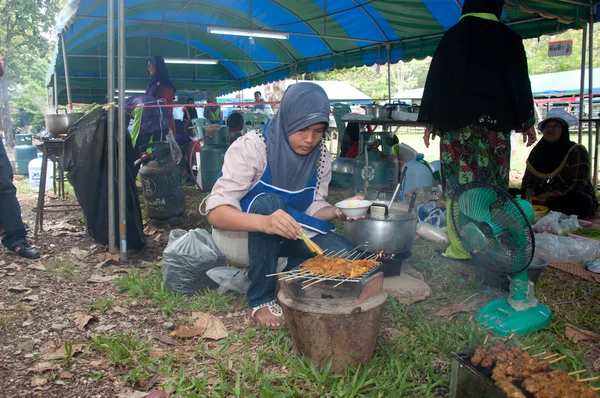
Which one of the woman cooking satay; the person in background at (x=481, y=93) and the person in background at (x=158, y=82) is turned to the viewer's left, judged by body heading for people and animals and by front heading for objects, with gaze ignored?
the person in background at (x=158, y=82)

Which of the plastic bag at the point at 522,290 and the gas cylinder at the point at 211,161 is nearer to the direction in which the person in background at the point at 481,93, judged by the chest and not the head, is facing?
the gas cylinder

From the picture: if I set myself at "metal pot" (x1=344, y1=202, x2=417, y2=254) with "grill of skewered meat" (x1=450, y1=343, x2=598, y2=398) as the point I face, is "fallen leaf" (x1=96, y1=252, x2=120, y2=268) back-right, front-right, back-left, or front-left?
back-right

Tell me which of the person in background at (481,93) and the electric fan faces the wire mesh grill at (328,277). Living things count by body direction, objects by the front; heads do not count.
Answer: the electric fan

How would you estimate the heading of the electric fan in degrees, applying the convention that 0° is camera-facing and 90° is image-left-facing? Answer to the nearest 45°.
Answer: approximately 45°

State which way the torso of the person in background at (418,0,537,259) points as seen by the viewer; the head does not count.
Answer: away from the camera

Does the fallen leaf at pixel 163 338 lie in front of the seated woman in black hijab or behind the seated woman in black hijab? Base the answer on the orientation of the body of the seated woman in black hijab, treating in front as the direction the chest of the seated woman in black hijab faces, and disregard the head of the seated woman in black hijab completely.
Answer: in front

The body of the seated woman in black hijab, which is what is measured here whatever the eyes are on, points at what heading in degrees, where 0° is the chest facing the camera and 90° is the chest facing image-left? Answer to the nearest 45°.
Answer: approximately 45°

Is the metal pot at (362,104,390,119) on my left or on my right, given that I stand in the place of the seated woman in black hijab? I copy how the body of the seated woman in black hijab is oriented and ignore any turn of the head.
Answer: on my right

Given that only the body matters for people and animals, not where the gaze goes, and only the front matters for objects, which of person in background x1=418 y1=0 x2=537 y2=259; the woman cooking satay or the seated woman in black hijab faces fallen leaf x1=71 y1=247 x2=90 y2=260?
the seated woman in black hijab

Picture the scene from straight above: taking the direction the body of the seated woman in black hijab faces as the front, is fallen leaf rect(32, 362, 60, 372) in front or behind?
in front
